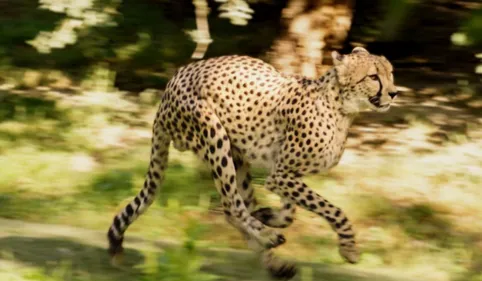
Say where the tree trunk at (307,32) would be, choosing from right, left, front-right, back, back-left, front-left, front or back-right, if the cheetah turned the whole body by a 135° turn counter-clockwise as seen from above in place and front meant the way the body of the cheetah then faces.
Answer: front-right

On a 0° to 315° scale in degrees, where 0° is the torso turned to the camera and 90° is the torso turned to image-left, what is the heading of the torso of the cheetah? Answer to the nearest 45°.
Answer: approximately 270°
